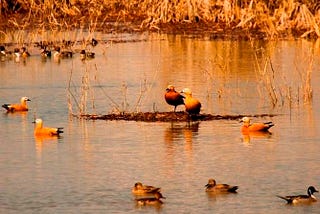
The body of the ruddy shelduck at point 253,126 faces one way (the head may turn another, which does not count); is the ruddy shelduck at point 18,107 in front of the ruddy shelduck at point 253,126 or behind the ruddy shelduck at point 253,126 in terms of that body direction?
in front

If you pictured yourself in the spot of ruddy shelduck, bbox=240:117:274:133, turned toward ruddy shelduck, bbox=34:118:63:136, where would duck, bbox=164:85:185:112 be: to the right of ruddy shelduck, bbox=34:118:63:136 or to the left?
right

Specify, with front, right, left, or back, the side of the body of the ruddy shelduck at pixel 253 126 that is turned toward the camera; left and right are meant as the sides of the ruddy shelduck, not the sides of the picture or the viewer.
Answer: left

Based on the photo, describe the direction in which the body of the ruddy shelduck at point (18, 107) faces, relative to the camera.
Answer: to the viewer's right

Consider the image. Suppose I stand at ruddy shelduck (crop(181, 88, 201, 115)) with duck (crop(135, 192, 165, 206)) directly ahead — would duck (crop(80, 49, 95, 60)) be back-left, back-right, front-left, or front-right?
back-right

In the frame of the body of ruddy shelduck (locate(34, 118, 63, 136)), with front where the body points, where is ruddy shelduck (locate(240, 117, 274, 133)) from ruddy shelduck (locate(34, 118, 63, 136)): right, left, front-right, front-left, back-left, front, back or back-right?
back

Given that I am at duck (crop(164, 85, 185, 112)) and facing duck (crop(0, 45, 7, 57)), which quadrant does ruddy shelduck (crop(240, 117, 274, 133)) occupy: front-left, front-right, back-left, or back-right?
back-right

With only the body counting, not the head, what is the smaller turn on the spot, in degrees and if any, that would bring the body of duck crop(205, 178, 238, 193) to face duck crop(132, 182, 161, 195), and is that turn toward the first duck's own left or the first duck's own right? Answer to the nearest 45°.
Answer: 0° — it already faces it

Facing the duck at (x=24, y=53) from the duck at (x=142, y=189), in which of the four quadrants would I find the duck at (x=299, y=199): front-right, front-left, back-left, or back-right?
back-right

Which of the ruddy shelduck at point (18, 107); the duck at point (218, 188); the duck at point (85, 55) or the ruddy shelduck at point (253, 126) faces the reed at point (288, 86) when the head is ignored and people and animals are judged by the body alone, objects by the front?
the ruddy shelduck at point (18, 107)

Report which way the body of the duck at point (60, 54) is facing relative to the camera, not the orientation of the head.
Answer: to the viewer's left

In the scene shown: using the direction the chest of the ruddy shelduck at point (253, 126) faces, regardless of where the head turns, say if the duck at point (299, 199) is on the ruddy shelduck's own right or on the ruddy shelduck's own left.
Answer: on the ruddy shelduck's own left

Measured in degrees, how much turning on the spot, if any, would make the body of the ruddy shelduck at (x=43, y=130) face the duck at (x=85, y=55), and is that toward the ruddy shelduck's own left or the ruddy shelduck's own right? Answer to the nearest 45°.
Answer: approximately 90° to the ruddy shelduck's own right
